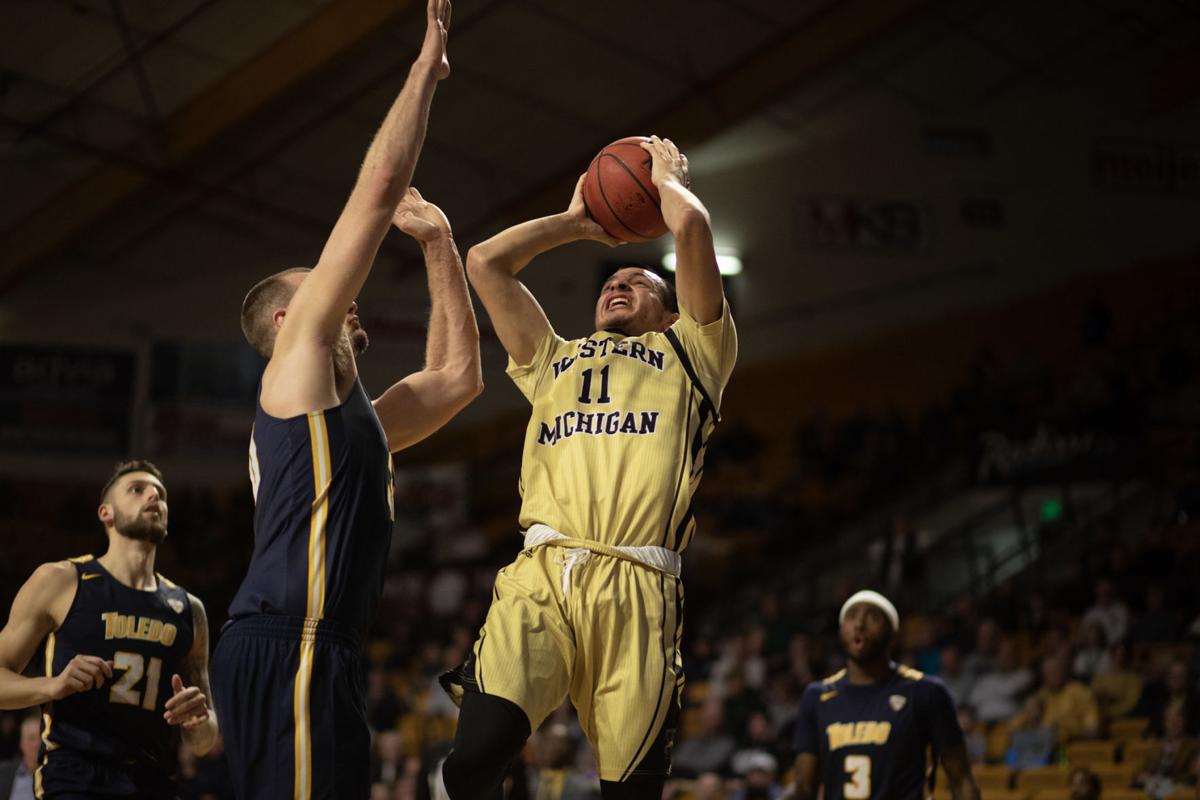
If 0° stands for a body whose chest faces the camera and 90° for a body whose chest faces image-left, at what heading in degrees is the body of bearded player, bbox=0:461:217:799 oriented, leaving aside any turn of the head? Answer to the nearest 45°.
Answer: approximately 315°

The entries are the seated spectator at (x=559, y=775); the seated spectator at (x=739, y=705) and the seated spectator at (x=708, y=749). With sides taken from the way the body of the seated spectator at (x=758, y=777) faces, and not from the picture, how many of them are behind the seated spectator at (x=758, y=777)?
2

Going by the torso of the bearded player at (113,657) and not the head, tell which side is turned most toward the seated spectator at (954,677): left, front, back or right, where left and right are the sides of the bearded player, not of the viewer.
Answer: left

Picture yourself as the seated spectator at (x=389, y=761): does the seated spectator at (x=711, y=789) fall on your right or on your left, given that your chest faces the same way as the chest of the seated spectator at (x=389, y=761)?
on your left

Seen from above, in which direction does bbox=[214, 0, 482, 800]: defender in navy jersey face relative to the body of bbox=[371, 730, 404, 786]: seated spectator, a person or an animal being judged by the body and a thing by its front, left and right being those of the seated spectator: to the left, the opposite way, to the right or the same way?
to the left

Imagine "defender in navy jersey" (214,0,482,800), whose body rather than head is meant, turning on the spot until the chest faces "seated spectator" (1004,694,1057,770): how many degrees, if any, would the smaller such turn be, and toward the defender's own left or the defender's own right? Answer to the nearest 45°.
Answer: approximately 45° to the defender's own left

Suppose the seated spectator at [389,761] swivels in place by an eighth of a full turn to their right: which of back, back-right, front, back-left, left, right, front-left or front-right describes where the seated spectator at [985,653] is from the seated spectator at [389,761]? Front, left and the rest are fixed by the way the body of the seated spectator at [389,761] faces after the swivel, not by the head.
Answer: back-left

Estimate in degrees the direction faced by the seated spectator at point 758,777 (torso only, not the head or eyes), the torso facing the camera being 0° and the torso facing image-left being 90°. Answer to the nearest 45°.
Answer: approximately 0°

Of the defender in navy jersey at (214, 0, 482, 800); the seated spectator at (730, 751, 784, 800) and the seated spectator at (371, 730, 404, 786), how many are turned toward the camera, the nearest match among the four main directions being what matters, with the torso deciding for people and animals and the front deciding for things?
2

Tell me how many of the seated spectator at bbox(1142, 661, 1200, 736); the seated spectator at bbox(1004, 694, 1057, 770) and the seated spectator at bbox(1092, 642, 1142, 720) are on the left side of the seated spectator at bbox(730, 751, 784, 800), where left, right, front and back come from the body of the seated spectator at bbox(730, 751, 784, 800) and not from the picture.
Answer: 3

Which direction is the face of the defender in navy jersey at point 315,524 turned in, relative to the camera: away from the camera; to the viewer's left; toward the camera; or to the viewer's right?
to the viewer's right

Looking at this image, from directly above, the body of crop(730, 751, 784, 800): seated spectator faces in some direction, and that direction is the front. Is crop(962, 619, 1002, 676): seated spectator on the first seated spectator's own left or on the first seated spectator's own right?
on the first seated spectator's own left
